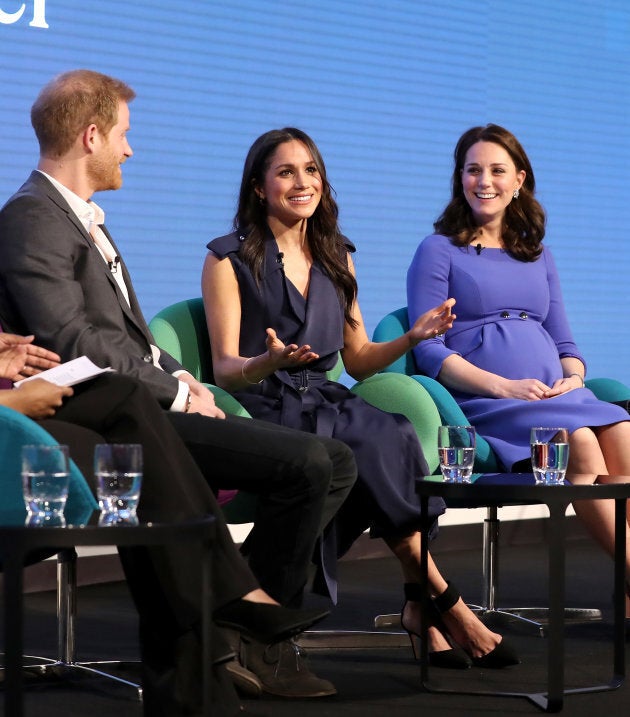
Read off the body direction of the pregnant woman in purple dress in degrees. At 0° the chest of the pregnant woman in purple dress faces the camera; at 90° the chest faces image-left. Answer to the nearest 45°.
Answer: approximately 315°

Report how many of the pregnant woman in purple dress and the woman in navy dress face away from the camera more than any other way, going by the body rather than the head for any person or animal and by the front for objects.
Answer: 0

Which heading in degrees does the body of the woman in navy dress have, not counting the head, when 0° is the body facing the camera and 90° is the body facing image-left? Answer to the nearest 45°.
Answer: approximately 315°

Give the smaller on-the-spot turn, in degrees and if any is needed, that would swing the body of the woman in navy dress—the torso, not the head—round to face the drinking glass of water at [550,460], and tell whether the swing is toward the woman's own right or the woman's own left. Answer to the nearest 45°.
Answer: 0° — they already face it

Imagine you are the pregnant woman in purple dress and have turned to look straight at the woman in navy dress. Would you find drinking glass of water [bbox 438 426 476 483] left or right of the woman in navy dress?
left

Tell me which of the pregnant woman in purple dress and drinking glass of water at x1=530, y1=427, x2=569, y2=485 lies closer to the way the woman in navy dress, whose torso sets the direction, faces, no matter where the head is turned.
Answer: the drinking glass of water

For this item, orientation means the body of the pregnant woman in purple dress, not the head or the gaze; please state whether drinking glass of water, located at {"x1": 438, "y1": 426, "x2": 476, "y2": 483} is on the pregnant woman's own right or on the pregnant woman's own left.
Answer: on the pregnant woman's own right

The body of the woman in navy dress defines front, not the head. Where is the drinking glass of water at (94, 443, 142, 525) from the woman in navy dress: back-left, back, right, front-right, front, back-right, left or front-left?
front-right

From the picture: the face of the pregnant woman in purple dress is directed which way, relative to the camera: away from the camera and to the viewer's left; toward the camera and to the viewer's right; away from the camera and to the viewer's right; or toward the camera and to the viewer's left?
toward the camera and to the viewer's left

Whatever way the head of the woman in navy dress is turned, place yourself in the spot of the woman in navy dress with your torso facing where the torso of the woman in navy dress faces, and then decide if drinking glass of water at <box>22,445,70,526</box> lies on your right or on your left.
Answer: on your right

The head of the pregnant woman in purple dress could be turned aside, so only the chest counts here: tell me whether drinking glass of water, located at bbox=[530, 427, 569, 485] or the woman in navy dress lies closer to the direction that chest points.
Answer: the drinking glass of water
